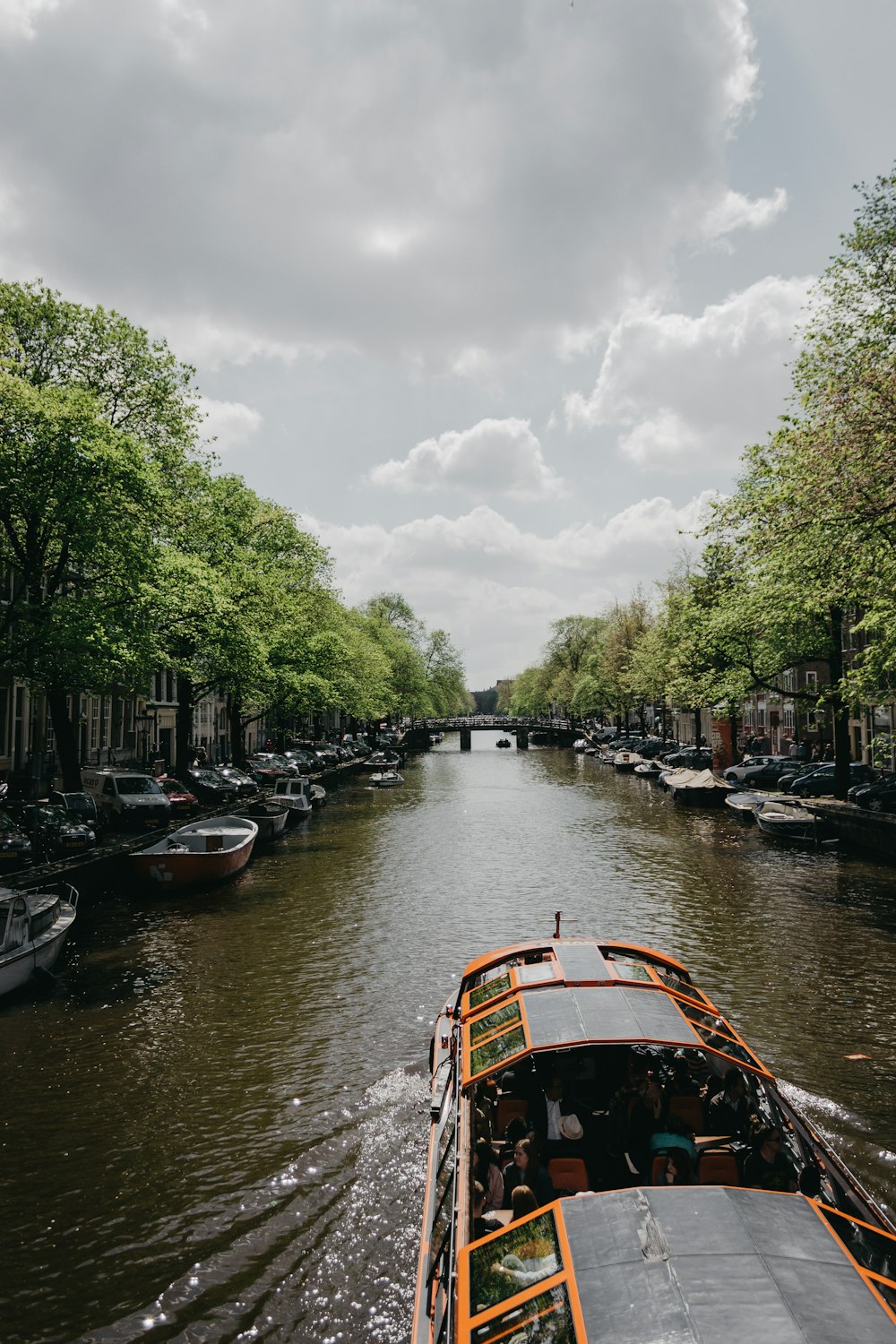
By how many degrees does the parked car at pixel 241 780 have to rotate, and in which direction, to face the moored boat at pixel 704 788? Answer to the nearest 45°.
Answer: approximately 45° to its left

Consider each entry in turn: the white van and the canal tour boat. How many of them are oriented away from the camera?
1

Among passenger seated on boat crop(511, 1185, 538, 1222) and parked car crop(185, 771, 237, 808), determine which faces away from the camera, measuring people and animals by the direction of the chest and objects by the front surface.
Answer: the passenger seated on boat

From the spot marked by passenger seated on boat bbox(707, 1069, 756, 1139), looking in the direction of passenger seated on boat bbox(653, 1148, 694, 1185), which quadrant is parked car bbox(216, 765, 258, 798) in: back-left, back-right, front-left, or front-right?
back-right

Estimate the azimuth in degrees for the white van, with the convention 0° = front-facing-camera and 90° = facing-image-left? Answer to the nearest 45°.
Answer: approximately 315°

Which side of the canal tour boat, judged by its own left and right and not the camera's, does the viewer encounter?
back

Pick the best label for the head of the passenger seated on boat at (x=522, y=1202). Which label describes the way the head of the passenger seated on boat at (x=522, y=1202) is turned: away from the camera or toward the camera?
away from the camera
